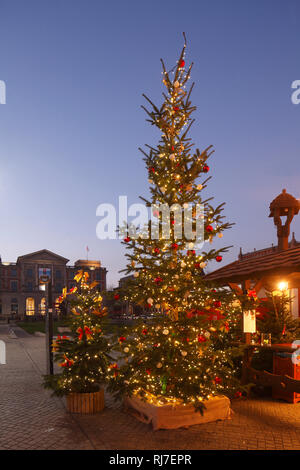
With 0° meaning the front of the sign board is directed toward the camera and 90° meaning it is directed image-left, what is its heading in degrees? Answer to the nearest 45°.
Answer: approximately 0°

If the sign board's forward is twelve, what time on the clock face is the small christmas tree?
The small christmas tree is roughly at 2 o'clock from the sign board.
